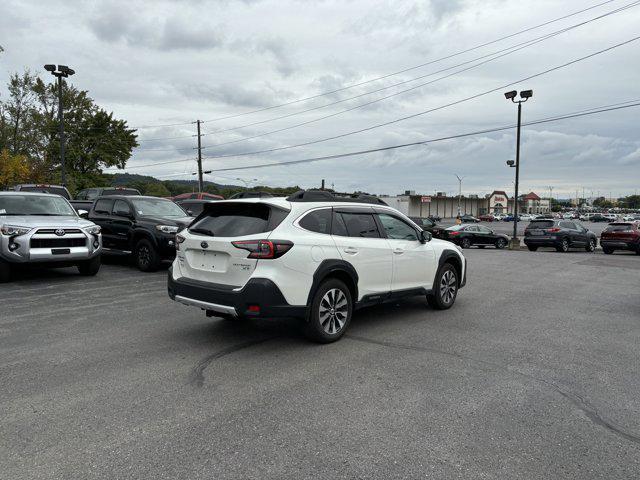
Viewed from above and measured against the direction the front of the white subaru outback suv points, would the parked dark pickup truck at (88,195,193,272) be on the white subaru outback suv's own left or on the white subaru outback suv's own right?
on the white subaru outback suv's own left

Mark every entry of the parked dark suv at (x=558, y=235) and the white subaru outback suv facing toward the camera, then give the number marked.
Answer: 0

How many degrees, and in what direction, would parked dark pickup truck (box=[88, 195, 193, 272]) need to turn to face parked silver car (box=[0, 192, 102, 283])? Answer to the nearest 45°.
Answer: approximately 90° to its right

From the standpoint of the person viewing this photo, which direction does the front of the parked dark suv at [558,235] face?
facing away from the viewer and to the right of the viewer

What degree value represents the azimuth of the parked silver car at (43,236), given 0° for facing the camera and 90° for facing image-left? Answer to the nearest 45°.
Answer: approximately 315°

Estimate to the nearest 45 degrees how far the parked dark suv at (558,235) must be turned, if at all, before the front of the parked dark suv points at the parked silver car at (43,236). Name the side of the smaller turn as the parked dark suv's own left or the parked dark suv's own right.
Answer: approximately 180°

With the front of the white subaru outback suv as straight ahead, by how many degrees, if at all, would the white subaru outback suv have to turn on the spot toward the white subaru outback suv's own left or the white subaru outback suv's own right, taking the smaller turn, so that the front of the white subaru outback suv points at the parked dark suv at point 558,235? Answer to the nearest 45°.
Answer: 0° — it already faces it

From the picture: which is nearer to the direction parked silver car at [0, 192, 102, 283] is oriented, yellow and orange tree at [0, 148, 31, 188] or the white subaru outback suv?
the white subaru outback suv

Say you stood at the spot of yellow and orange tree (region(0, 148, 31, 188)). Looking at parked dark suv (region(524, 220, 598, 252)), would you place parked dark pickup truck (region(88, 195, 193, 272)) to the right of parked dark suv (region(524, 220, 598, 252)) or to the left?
right

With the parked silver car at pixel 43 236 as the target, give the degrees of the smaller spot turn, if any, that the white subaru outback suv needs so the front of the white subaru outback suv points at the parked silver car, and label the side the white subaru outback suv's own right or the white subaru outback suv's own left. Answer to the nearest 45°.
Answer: approximately 90° to the white subaru outback suv's own left

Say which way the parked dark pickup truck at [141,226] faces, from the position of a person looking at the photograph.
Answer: facing the viewer and to the right of the viewer

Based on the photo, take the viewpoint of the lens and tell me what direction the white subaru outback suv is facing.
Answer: facing away from the viewer and to the right of the viewer

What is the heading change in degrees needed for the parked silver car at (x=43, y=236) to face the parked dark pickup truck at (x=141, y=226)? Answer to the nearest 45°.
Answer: approximately 90° to its left
